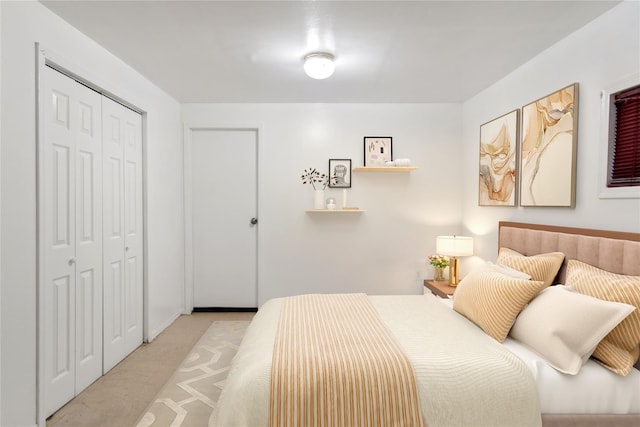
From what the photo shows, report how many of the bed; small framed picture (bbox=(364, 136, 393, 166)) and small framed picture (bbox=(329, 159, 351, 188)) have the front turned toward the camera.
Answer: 2

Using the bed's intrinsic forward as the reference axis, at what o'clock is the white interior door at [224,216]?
The white interior door is roughly at 1 o'clock from the bed.

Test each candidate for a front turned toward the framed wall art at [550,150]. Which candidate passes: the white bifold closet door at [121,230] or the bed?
the white bifold closet door

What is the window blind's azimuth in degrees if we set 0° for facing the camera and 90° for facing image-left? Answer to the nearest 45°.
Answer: approximately 45°

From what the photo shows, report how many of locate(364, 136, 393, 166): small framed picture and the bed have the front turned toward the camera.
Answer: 1

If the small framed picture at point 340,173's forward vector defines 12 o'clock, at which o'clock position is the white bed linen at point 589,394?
The white bed linen is roughly at 11 o'clock from the small framed picture.

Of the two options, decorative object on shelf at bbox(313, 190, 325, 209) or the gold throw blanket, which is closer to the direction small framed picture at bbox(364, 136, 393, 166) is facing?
the gold throw blanket

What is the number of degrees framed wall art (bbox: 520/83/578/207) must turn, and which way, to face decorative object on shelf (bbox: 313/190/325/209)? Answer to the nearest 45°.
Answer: approximately 45° to its right

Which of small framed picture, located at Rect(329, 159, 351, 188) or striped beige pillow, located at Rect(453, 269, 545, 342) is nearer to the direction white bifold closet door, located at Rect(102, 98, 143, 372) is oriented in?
the striped beige pillow

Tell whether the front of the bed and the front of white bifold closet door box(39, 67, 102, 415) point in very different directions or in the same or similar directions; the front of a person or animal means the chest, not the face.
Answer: very different directions

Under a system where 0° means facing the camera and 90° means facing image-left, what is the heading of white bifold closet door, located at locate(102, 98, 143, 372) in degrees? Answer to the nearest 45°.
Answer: approximately 315°

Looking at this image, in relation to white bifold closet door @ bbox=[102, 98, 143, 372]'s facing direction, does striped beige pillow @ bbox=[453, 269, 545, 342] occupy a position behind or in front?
in front

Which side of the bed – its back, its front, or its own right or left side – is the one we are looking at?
left
